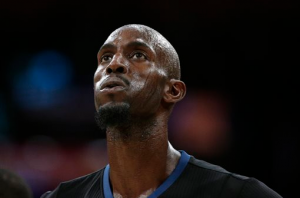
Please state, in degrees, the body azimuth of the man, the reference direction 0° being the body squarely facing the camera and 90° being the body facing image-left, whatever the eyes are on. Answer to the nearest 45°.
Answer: approximately 45°
